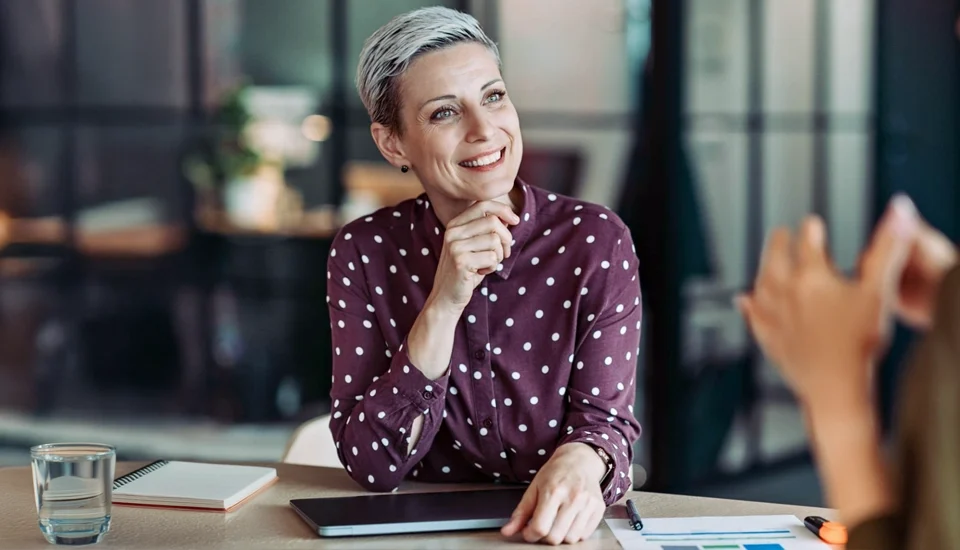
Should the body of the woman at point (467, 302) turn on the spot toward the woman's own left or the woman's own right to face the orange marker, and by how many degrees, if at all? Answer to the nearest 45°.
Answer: approximately 45° to the woman's own left

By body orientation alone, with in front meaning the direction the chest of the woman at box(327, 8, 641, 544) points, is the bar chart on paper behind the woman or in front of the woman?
in front

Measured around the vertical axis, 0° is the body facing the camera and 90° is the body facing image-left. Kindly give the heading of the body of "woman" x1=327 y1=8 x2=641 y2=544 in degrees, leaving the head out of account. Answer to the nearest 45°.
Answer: approximately 0°

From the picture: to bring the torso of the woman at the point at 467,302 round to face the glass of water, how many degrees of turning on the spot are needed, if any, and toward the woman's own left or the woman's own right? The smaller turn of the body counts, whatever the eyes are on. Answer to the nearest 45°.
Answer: approximately 45° to the woman's own right

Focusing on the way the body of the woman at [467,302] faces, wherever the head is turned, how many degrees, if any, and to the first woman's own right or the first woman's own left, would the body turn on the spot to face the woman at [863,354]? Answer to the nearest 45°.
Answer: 0° — they already face them

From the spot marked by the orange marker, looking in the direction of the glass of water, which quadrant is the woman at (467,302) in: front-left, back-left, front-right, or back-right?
front-right
